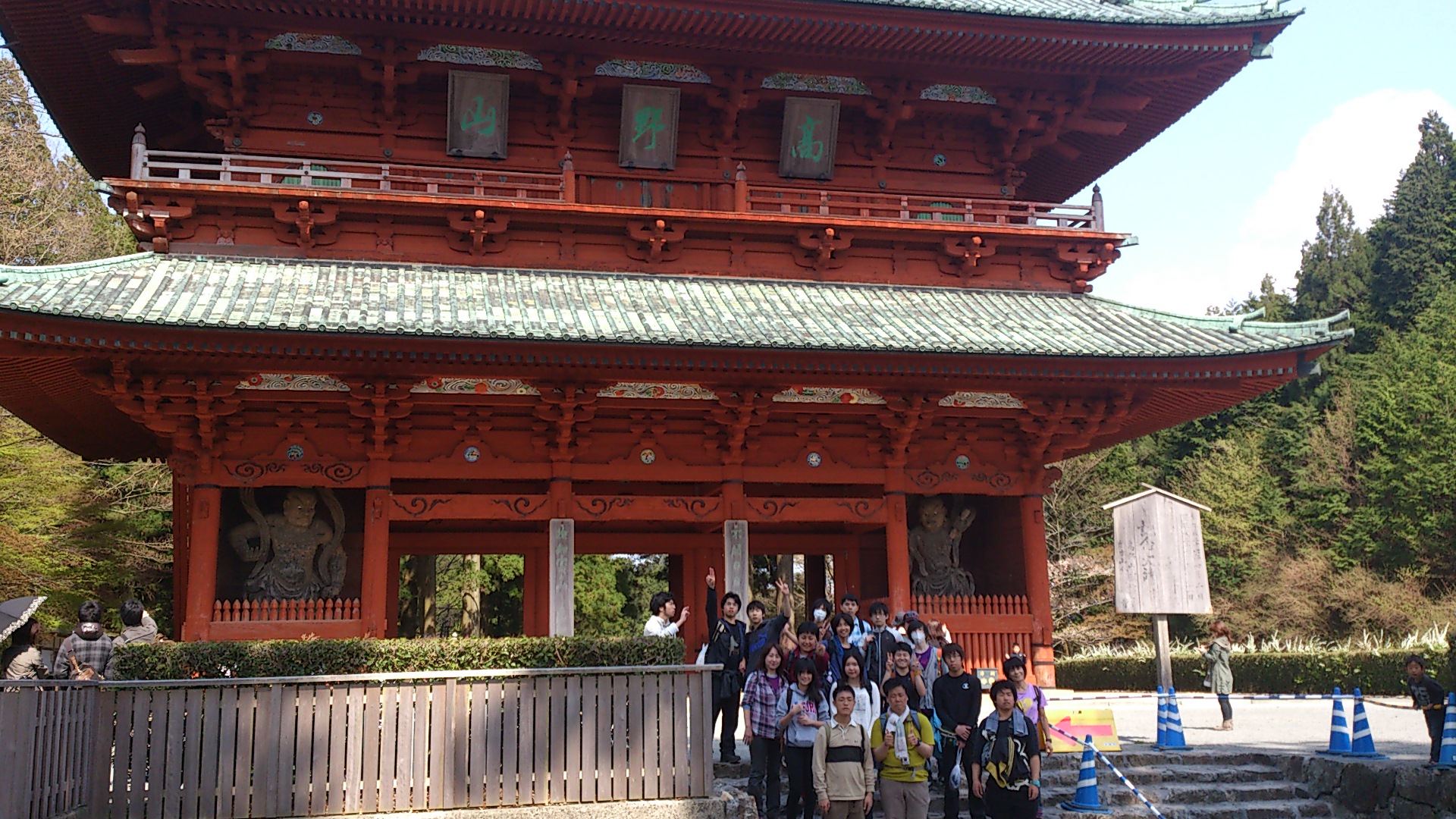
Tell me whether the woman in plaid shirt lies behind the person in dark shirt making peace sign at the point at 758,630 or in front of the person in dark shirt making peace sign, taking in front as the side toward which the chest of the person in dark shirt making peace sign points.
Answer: in front

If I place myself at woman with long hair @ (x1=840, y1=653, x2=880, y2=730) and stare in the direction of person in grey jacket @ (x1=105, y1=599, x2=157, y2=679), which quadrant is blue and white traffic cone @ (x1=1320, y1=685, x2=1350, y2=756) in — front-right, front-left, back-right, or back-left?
back-right

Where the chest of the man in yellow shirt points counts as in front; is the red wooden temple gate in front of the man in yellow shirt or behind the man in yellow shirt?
behind

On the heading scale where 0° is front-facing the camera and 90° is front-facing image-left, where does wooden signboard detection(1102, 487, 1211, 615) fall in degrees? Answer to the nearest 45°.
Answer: approximately 0°

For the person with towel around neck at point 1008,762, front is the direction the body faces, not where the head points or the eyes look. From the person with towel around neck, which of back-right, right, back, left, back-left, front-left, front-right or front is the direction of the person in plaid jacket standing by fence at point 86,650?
right

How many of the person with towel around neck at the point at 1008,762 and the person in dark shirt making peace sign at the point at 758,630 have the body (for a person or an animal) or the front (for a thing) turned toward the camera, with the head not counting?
2

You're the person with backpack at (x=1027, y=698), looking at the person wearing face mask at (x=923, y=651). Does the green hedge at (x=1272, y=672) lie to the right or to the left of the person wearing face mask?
right

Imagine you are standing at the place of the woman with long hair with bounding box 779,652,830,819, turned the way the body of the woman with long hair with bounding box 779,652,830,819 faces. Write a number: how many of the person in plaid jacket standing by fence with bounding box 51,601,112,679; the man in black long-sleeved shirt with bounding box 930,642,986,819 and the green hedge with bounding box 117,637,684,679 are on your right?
2

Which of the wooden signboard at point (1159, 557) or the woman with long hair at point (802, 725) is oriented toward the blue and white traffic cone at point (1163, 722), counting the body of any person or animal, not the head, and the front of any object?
the wooden signboard

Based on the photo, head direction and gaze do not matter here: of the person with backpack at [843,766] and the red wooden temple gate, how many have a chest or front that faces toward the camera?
2

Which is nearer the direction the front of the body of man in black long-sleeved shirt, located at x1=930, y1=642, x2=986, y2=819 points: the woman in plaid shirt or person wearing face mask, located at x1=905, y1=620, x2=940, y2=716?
the woman in plaid shirt

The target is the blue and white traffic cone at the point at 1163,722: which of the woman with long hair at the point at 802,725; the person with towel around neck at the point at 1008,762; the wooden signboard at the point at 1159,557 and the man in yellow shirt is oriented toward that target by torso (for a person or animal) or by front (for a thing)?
the wooden signboard

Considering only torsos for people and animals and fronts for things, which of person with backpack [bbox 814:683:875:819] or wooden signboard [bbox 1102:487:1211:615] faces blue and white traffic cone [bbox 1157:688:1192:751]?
the wooden signboard
